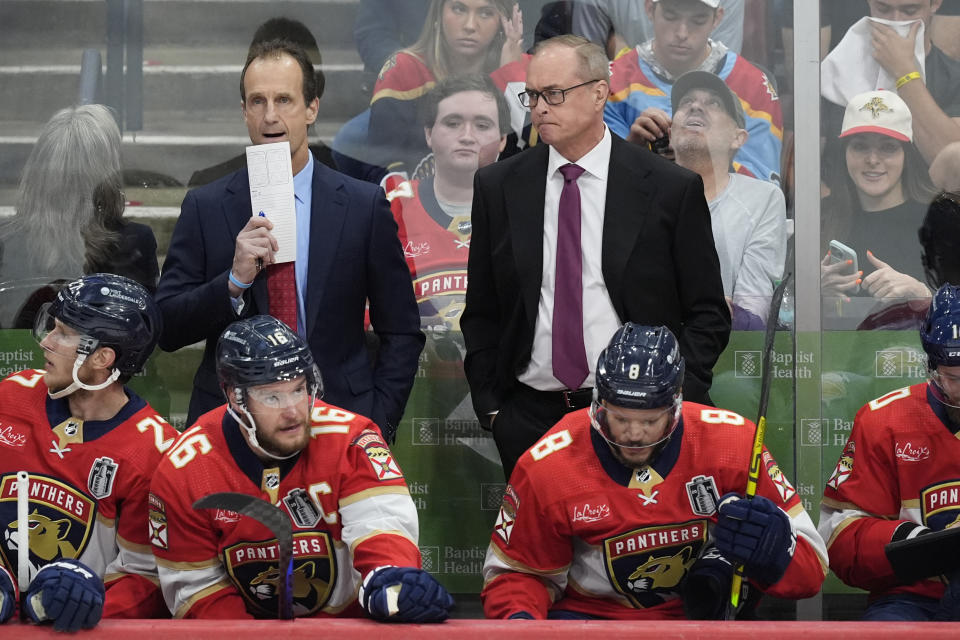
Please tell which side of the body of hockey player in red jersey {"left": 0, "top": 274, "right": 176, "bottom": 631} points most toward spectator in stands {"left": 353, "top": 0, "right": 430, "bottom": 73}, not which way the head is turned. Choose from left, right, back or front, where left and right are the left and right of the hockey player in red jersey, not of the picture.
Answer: back

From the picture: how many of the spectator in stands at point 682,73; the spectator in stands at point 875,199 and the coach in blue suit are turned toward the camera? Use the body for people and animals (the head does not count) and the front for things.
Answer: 3

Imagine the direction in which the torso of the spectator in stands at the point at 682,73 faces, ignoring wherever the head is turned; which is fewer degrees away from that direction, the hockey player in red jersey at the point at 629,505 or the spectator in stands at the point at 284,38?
the hockey player in red jersey

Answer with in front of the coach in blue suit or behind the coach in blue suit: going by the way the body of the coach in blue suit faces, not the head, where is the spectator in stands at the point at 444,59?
behind

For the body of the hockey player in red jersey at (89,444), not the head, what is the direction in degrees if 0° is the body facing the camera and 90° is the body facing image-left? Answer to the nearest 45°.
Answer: approximately 45°

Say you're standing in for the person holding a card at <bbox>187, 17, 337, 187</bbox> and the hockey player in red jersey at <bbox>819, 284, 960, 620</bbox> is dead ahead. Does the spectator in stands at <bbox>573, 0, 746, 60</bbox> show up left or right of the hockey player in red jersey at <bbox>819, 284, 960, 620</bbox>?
left

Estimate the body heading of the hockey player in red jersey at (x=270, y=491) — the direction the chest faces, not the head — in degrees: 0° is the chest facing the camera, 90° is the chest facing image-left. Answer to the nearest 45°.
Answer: approximately 0°
